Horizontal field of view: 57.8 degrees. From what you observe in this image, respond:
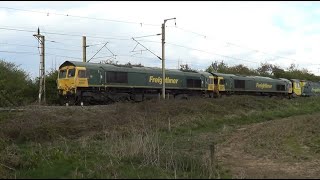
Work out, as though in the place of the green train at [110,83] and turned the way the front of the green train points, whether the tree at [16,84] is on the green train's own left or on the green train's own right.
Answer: on the green train's own right

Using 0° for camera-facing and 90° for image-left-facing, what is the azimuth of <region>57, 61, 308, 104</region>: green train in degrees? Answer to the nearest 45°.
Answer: approximately 45°
